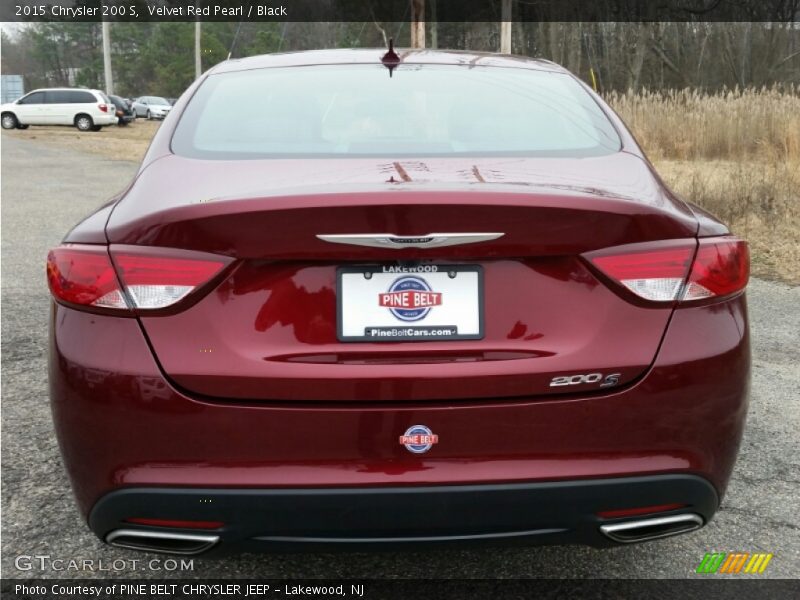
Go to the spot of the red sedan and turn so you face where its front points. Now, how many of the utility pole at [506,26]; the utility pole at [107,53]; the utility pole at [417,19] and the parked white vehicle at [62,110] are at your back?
0

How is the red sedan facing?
away from the camera

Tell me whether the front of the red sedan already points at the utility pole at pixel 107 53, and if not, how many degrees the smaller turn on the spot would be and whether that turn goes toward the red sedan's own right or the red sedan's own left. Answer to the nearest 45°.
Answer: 0° — it already faces it

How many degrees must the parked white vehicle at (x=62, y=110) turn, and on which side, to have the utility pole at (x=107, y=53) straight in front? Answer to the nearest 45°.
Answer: approximately 90° to its right

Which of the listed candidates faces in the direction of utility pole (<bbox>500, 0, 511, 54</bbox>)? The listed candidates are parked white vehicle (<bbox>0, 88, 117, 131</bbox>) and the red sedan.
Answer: the red sedan

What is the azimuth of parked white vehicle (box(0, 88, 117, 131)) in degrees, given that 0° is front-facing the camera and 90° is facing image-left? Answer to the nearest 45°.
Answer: approximately 90°

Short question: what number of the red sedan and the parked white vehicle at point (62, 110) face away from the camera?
1

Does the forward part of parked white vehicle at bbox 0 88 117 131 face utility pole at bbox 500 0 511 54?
no

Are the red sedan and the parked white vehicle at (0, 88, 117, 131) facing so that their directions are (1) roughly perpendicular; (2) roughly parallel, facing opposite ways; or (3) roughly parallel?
roughly perpendicular

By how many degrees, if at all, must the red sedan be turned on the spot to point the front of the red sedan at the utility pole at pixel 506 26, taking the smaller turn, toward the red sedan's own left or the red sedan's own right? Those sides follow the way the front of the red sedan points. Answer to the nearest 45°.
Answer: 0° — it already faces it

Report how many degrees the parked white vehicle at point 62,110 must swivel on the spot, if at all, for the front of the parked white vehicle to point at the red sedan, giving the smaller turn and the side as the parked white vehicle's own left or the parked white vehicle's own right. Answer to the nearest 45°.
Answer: approximately 90° to the parked white vehicle's own left

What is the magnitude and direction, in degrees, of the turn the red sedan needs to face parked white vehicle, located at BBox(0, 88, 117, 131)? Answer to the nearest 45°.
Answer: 0° — it already faces it

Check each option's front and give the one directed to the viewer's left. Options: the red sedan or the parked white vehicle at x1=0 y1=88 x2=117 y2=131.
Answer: the parked white vehicle

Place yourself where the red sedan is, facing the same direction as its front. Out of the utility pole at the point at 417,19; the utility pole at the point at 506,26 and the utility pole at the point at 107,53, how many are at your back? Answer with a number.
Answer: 0

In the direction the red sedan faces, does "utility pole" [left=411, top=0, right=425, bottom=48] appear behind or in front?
in front
